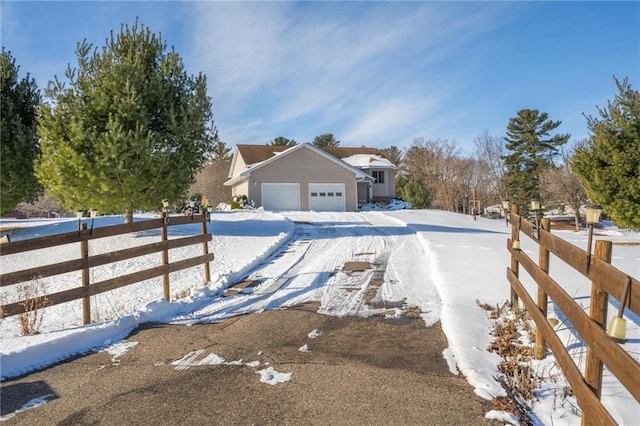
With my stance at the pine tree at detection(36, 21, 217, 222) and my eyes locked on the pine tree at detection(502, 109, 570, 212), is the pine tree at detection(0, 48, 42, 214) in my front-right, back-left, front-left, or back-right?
back-left

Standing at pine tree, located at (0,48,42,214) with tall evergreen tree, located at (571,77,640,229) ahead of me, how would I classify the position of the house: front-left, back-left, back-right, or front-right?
front-left

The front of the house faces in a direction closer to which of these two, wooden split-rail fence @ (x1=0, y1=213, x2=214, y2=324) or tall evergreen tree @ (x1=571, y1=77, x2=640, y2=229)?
the wooden split-rail fence

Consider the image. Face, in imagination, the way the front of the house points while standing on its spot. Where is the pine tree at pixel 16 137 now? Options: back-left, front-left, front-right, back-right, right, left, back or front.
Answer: front-right

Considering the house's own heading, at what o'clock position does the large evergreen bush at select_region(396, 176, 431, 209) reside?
The large evergreen bush is roughly at 8 o'clock from the house.

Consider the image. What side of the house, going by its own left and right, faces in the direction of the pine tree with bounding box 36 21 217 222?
front

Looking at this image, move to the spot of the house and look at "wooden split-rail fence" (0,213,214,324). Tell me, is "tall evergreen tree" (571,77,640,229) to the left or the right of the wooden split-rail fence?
left

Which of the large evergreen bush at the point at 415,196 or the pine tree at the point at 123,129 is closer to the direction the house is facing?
the pine tree

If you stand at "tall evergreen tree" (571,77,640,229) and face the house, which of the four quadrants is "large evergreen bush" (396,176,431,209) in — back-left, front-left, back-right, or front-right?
front-right

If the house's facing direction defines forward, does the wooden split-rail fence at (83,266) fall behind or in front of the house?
in front

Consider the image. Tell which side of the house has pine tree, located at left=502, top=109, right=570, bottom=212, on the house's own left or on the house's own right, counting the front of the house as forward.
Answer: on the house's own left

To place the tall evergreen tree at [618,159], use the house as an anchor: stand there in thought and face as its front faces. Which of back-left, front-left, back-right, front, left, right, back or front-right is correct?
front-left

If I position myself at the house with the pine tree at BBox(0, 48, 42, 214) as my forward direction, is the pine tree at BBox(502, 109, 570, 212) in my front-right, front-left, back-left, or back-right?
back-left

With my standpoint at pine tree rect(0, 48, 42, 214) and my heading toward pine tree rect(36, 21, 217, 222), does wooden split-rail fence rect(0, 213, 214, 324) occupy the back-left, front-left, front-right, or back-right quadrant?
front-right

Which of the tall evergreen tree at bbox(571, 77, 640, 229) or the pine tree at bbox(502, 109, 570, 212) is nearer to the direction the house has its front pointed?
the tall evergreen tree

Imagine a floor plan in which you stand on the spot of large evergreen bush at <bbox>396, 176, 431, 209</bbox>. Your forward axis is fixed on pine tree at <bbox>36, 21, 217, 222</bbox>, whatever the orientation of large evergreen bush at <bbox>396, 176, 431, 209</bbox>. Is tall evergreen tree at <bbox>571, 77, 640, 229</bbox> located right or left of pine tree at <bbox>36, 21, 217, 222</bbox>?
left

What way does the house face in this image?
toward the camera

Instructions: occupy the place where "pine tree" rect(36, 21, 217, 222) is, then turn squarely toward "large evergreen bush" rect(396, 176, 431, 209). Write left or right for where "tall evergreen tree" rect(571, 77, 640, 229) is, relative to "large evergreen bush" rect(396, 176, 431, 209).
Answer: right
